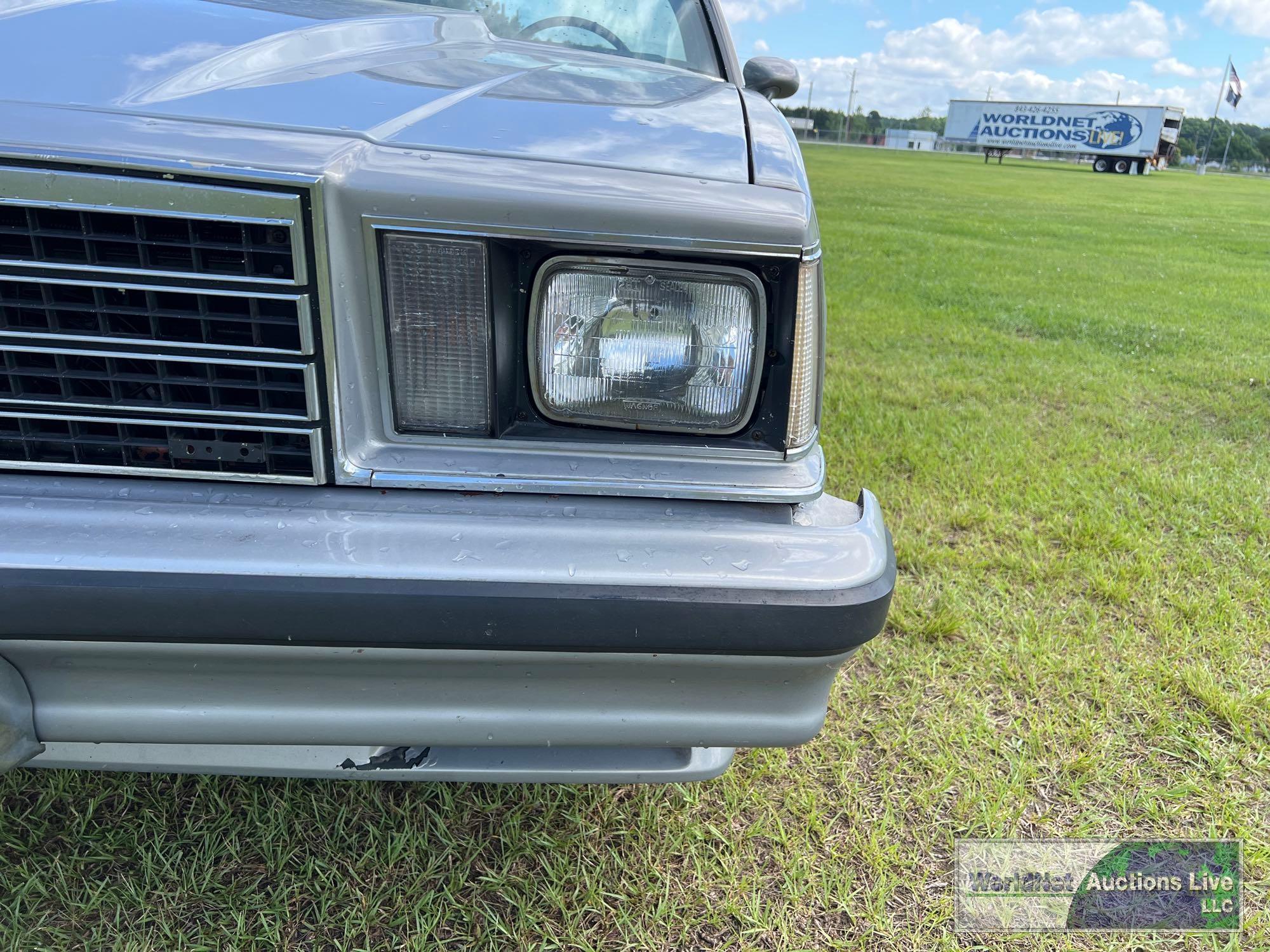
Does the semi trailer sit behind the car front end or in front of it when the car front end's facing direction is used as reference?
behind

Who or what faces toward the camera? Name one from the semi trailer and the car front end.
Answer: the car front end

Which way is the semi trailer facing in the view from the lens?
facing away from the viewer and to the left of the viewer

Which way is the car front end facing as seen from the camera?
toward the camera

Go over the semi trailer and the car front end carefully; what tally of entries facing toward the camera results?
1

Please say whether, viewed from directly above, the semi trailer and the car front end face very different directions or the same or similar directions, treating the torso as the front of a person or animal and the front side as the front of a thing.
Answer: very different directions

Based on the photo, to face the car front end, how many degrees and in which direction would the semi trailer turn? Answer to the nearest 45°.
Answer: approximately 135° to its left
